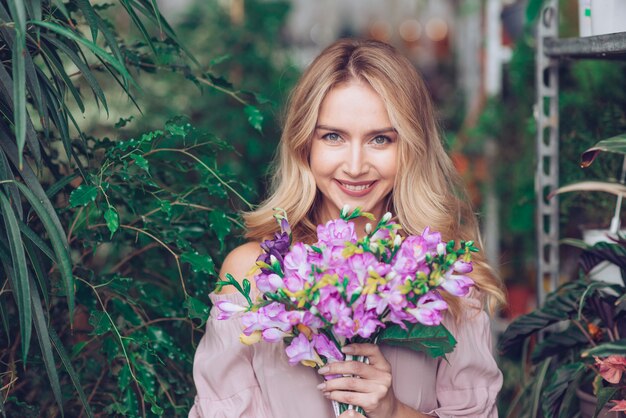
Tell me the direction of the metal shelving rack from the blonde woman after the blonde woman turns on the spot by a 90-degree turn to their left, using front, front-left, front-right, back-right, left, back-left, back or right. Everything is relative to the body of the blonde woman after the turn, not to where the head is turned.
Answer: front-left

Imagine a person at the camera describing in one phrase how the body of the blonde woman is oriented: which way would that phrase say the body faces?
toward the camera

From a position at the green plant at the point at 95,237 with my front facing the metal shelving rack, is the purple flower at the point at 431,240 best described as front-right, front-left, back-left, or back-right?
front-right

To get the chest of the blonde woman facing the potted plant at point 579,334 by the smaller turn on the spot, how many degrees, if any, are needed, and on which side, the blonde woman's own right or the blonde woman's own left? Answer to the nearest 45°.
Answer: approximately 90° to the blonde woman's own left

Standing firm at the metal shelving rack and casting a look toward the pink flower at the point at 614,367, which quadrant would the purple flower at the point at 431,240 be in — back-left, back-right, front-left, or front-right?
front-right

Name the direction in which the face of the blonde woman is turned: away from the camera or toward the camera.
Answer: toward the camera
